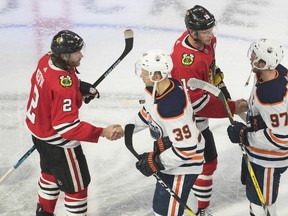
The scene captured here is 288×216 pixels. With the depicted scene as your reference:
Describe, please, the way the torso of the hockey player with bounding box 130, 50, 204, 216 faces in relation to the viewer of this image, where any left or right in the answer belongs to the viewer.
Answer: facing to the left of the viewer

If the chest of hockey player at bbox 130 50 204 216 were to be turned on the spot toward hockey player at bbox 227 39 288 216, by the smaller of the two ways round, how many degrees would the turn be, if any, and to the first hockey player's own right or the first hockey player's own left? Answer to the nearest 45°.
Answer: approximately 180°

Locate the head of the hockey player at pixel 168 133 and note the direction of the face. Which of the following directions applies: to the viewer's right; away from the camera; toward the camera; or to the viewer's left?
to the viewer's left

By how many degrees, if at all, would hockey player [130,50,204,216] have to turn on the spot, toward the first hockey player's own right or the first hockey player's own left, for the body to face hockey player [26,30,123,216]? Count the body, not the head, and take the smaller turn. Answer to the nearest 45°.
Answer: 0° — they already face them

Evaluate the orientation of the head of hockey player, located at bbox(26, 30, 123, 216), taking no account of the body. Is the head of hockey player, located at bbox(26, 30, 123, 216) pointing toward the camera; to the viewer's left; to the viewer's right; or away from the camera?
to the viewer's right
